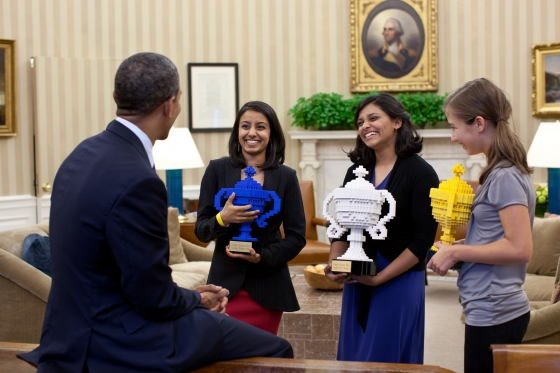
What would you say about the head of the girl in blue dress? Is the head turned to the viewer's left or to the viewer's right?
to the viewer's left

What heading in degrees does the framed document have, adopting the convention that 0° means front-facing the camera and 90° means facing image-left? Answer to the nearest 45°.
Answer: approximately 0°

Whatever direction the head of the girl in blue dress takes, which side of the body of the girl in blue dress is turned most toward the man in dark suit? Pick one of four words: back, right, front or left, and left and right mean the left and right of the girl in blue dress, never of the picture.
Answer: front

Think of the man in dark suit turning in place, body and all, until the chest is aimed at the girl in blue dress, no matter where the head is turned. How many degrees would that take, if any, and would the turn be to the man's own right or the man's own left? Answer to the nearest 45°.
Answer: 0° — they already face them

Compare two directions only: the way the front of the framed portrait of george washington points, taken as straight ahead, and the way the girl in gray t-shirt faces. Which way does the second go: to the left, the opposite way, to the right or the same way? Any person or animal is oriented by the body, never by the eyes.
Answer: to the right

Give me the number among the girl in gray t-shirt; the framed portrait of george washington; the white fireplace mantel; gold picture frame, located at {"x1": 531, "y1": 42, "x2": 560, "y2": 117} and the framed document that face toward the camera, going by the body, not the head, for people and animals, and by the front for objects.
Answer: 4

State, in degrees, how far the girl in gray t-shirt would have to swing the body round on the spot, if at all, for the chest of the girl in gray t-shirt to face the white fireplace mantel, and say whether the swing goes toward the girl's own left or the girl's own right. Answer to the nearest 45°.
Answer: approximately 90° to the girl's own right

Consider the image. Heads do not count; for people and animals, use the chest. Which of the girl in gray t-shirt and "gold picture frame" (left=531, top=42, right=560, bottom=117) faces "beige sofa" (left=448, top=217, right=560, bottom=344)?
the gold picture frame

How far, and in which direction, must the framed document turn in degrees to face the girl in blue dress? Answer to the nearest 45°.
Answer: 0° — it already faces them

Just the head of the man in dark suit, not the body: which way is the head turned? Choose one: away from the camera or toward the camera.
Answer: away from the camera

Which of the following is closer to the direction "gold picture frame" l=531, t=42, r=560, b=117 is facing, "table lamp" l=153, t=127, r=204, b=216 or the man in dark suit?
the man in dark suit

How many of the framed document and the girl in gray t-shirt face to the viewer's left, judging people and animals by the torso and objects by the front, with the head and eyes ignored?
1

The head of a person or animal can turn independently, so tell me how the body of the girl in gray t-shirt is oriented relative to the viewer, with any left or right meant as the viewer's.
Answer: facing to the left of the viewer
